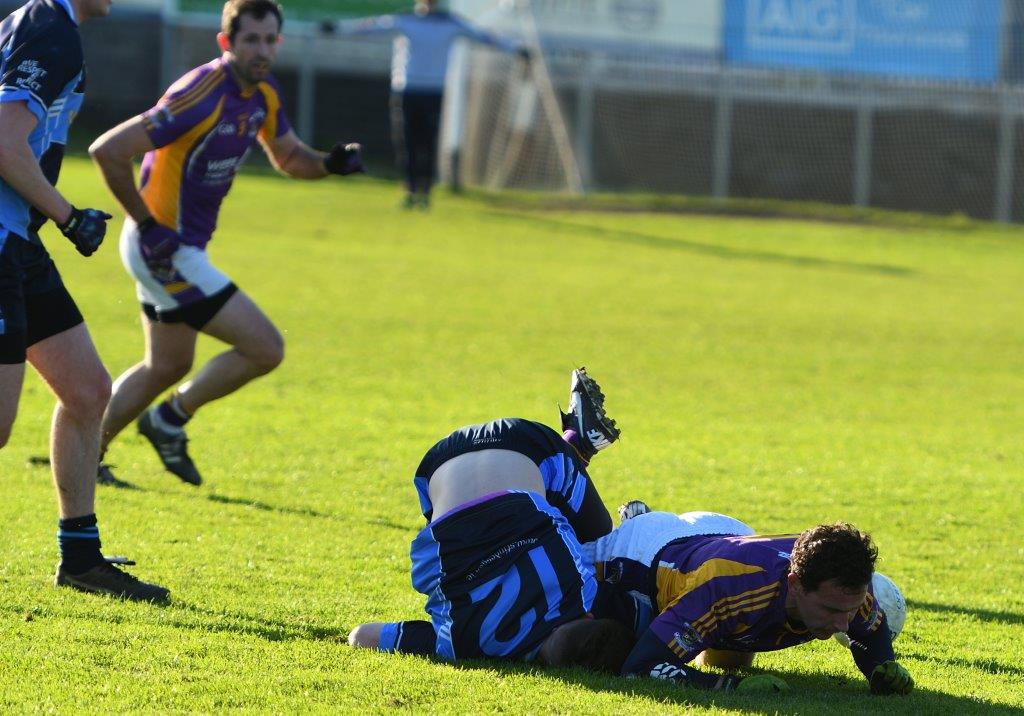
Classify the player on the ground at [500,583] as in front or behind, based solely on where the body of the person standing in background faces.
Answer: in front

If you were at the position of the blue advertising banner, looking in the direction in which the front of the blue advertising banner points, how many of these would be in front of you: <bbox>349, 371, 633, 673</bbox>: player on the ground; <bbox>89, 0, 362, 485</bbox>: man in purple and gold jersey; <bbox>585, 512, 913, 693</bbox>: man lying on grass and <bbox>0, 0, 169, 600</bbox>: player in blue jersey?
4

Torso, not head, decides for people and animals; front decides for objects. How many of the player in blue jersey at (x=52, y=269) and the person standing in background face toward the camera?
1

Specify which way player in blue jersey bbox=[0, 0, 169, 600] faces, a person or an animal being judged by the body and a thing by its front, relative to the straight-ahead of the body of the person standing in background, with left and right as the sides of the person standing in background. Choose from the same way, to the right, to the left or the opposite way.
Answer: to the left

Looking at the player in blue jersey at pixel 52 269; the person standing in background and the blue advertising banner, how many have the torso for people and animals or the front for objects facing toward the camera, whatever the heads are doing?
2

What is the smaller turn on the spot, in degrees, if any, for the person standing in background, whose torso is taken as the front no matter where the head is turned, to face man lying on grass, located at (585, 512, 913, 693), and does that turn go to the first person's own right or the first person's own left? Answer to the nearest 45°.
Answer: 0° — they already face them

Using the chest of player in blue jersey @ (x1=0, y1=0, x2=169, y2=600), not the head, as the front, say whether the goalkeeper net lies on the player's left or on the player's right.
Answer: on the player's left

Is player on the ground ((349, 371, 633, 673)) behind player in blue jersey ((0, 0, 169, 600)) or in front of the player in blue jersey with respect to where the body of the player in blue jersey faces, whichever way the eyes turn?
in front

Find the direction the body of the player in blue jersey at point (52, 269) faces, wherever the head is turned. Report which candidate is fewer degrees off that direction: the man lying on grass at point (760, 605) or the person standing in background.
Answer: the man lying on grass

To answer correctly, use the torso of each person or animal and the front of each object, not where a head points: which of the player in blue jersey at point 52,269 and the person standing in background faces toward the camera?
the person standing in background

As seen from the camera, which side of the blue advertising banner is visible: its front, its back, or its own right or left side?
front

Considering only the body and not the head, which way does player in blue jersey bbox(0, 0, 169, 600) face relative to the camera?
to the viewer's right

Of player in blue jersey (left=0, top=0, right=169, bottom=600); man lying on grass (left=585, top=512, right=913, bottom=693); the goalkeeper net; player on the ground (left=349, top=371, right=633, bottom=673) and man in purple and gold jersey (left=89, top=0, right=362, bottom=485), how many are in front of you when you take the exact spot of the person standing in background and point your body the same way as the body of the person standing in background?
4

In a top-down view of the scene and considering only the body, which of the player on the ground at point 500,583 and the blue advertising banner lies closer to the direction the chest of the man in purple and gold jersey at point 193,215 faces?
the player on the ground

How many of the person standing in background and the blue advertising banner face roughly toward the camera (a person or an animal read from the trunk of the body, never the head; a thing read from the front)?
2

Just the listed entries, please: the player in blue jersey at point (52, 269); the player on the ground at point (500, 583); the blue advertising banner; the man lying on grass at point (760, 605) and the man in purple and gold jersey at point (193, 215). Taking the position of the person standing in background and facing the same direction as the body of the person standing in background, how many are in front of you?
4

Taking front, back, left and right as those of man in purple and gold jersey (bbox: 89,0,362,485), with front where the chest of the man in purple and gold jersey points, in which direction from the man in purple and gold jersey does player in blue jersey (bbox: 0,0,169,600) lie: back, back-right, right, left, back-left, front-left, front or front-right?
front-right

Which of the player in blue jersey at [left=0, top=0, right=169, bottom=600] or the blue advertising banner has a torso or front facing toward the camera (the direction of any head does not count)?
the blue advertising banner
